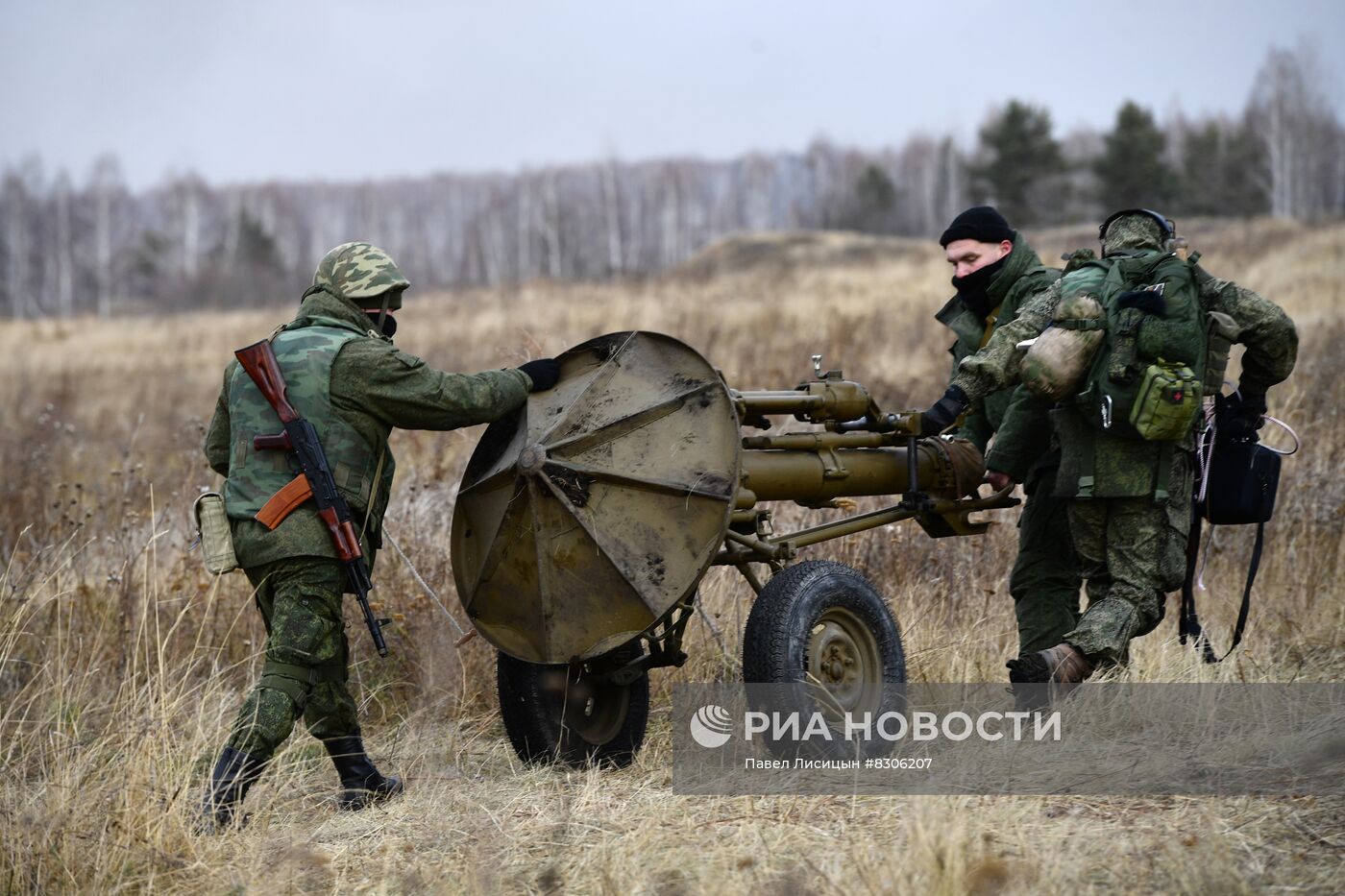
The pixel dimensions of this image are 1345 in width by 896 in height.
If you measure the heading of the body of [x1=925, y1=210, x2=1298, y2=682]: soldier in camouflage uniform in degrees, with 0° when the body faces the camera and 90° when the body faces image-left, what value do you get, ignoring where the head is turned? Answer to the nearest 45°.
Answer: approximately 180°

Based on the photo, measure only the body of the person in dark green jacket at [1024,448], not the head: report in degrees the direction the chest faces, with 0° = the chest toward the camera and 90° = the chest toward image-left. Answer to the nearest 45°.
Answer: approximately 45°

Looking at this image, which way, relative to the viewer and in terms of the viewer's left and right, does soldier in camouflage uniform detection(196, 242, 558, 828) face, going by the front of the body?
facing away from the viewer and to the right of the viewer

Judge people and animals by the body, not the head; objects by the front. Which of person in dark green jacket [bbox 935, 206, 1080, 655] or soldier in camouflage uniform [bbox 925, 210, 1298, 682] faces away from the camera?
soldier in camouflage uniform [bbox 925, 210, 1298, 682]

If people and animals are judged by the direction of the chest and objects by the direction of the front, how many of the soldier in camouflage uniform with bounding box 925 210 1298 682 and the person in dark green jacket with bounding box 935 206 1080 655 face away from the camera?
1

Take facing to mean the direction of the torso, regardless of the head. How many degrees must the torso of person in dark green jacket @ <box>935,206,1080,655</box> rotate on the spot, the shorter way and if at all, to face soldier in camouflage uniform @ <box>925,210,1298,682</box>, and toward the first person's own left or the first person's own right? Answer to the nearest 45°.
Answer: approximately 90° to the first person's own left

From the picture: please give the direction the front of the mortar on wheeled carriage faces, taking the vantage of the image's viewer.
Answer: facing away from the viewer and to the right of the viewer

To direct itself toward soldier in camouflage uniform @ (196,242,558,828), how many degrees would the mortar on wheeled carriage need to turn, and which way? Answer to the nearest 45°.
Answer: approximately 135° to its left

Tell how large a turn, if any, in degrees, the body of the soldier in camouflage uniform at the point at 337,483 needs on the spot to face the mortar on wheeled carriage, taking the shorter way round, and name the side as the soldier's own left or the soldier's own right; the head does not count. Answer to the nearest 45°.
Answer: approximately 45° to the soldier's own right

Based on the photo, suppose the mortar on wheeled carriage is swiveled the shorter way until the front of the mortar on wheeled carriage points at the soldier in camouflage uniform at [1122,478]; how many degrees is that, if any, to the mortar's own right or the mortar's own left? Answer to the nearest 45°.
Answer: approximately 45° to the mortar's own right
